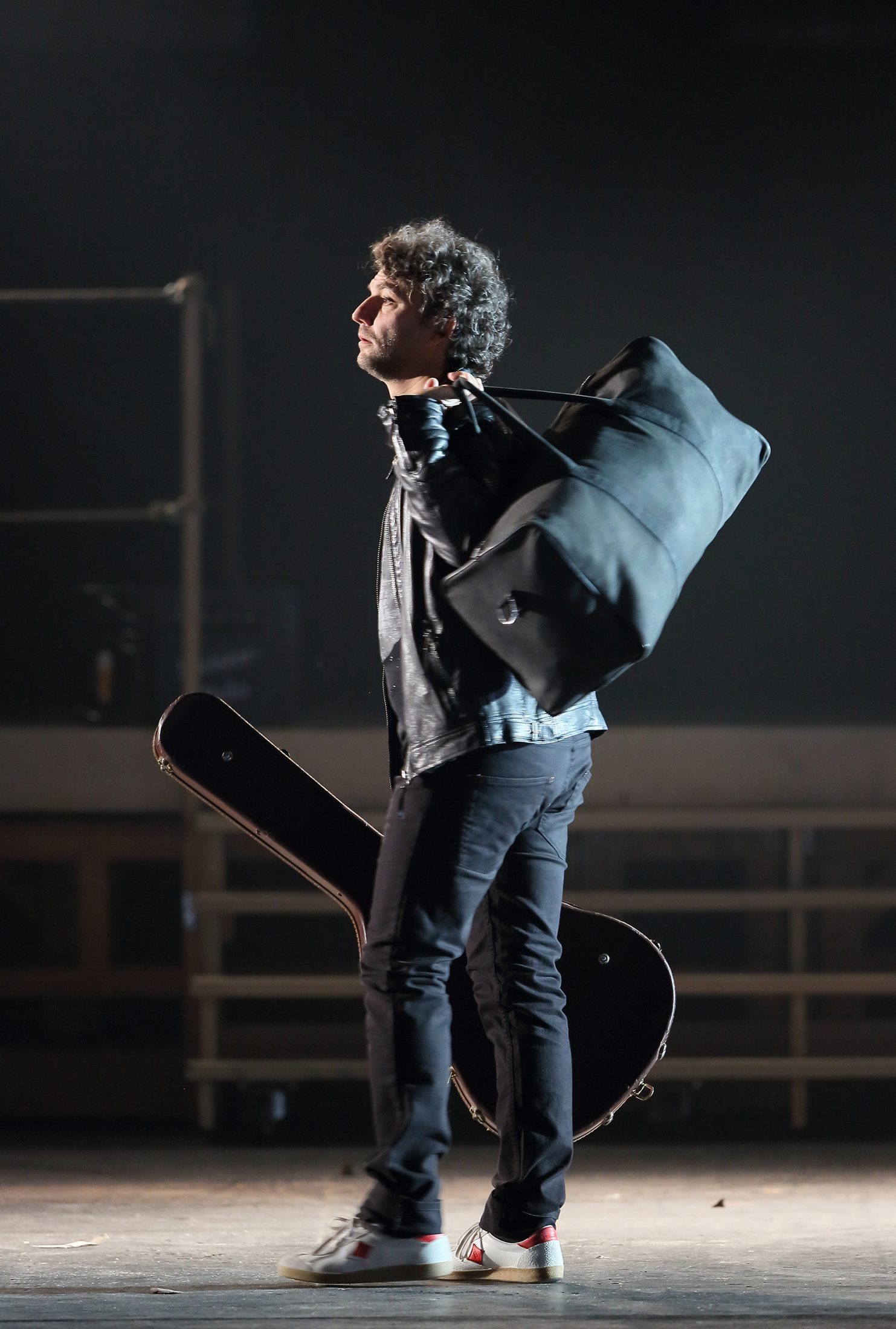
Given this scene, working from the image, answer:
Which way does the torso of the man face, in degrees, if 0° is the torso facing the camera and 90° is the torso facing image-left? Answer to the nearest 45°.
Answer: approximately 90°

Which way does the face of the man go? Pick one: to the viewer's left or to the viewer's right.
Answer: to the viewer's left
